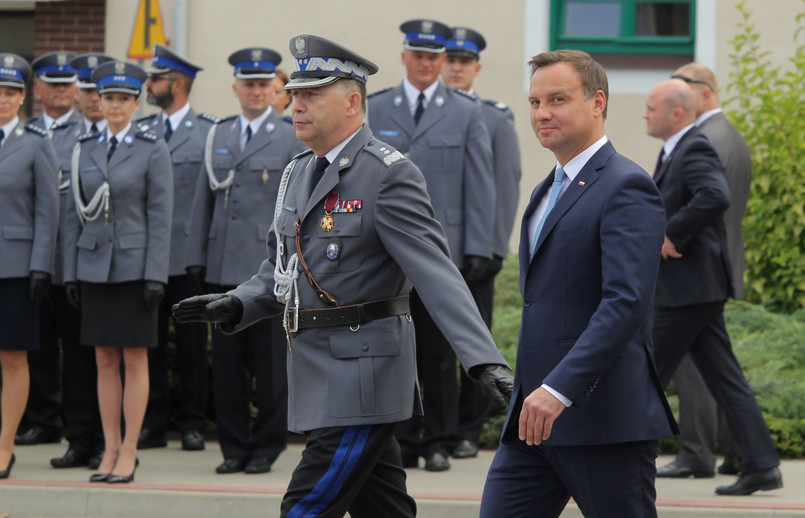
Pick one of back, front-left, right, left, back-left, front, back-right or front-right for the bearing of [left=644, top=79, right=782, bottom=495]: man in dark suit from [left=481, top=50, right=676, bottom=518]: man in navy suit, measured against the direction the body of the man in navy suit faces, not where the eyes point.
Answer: back-right

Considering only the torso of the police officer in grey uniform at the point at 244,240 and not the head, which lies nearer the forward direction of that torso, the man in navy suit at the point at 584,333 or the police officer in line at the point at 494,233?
the man in navy suit

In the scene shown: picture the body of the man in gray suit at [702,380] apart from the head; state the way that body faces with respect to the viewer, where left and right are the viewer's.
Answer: facing to the left of the viewer

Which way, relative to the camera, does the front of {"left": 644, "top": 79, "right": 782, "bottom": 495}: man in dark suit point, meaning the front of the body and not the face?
to the viewer's left

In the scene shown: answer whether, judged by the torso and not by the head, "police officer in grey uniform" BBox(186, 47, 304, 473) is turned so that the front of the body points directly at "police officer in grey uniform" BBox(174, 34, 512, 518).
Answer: yes

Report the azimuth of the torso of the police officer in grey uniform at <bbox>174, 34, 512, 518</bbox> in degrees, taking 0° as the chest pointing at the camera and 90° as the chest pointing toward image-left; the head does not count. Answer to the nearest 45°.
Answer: approximately 45°

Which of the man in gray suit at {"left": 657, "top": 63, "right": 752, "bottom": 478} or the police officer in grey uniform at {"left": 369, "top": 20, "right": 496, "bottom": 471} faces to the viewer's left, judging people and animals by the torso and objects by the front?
the man in gray suit

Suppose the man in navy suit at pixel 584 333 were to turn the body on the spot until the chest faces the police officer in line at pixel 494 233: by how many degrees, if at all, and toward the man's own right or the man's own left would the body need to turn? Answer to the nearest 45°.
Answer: approximately 135° to the man's own right

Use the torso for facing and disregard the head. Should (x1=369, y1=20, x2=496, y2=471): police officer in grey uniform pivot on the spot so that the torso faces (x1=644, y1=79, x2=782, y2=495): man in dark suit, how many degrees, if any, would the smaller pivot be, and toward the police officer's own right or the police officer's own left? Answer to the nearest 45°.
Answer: approximately 45° to the police officer's own left
